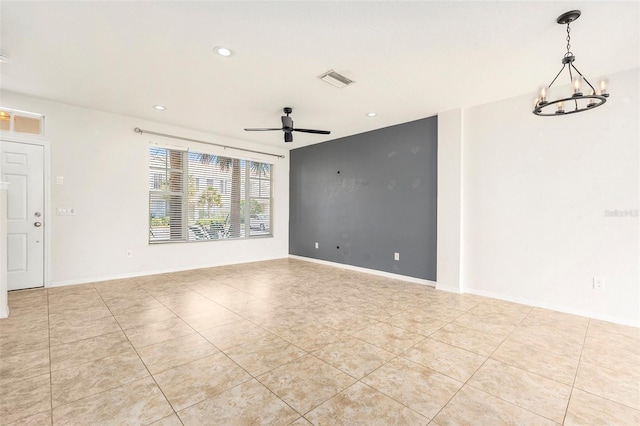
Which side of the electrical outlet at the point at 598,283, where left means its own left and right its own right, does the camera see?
front

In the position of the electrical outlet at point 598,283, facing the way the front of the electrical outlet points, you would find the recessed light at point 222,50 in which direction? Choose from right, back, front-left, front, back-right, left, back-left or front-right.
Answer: front-right

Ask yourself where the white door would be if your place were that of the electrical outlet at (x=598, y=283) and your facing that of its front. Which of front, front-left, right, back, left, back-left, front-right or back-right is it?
front-right

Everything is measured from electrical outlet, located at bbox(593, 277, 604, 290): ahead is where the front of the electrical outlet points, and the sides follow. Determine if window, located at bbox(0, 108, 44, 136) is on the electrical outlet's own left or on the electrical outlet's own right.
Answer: on the electrical outlet's own right

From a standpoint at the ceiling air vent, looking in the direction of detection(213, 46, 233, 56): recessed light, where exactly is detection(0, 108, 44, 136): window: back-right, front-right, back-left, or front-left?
front-right

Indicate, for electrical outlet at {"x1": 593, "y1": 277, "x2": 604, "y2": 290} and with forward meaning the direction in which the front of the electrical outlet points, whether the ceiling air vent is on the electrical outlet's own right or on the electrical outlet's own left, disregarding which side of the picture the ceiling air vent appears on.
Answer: on the electrical outlet's own right

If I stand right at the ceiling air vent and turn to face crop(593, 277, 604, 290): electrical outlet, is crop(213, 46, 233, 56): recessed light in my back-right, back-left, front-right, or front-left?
back-right

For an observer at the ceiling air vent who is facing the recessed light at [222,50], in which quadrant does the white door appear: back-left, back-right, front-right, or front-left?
front-right
